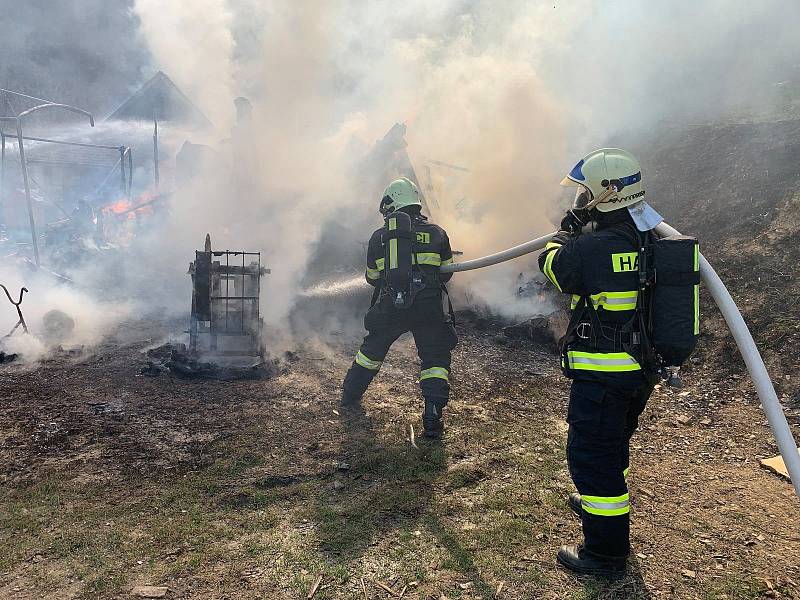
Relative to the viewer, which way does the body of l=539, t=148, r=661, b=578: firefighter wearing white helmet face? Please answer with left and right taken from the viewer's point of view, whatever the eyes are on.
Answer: facing to the left of the viewer

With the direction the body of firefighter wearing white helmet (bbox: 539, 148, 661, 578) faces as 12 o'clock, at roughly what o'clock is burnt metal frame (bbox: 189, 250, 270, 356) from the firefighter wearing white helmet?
The burnt metal frame is roughly at 1 o'clock from the firefighter wearing white helmet.

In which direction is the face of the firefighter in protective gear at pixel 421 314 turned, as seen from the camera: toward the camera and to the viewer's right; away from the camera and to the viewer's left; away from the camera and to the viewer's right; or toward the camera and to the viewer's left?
away from the camera and to the viewer's left
